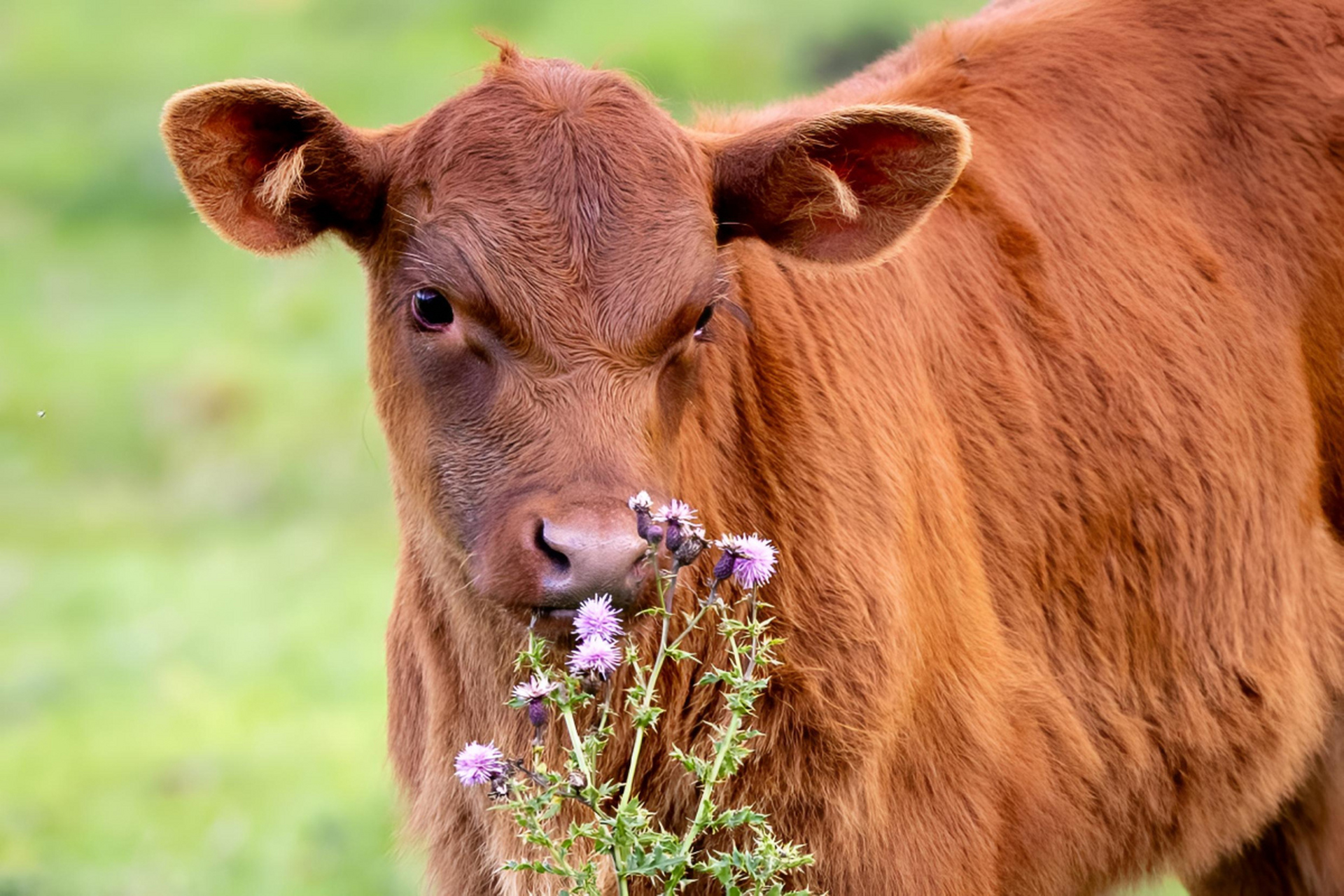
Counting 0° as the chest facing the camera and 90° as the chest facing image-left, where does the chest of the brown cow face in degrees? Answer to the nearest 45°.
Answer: approximately 45°

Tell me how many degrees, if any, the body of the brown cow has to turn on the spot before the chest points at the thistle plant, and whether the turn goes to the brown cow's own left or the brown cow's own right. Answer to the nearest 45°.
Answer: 0° — it already faces it
